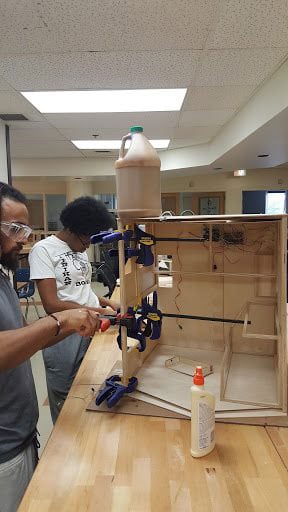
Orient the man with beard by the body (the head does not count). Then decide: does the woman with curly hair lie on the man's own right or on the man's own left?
on the man's own left

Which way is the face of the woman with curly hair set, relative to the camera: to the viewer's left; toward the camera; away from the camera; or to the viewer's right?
to the viewer's right

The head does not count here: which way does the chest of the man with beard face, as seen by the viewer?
to the viewer's right

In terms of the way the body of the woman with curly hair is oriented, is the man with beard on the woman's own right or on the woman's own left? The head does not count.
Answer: on the woman's own right

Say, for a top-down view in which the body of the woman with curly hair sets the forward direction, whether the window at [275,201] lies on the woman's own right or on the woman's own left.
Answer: on the woman's own left

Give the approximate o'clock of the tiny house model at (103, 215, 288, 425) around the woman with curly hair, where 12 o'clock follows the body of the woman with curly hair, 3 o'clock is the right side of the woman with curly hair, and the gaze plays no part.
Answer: The tiny house model is roughly at 11 o'clock from the woman with curly hair.

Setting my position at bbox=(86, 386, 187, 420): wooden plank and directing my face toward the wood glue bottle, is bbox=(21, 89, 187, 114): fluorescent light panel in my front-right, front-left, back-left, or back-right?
back-left

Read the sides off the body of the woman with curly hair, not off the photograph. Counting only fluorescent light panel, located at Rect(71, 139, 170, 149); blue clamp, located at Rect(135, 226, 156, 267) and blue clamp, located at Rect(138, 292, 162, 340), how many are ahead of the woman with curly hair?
2

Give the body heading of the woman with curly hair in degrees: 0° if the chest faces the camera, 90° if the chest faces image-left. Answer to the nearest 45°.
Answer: approximately 315°

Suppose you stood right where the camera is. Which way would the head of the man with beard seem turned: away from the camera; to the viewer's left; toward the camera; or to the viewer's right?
to the viewer's right
